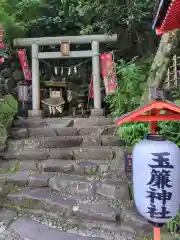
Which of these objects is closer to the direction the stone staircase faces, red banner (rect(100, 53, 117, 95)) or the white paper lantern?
the white paper lantern

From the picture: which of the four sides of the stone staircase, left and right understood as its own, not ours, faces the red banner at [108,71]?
back

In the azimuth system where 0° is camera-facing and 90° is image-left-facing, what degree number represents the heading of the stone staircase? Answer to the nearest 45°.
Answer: approximately 0°

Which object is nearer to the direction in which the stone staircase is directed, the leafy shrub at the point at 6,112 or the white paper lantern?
the white paper lantern
